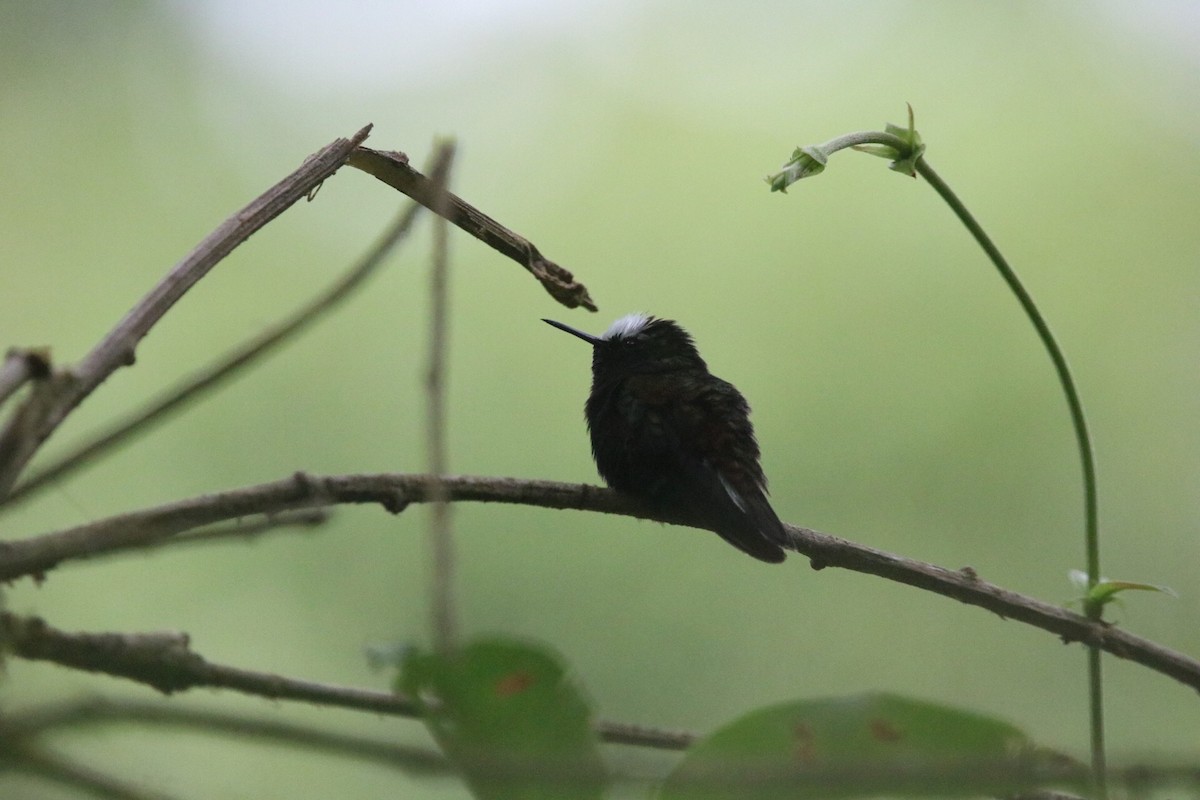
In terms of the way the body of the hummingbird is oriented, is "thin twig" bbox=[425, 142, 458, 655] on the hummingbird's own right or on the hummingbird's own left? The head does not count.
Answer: on the hummingbird's own left

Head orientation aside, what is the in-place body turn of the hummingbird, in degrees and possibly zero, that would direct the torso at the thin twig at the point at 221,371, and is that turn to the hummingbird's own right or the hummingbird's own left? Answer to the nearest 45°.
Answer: approximately 90° to the hummingbird's own left

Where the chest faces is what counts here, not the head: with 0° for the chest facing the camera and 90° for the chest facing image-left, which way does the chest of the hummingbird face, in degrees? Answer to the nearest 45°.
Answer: approximately 90°

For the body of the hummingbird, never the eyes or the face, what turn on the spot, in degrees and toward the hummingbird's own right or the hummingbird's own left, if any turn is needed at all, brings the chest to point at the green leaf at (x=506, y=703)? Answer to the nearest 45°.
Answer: approximately 90° to the hummingbird's own left

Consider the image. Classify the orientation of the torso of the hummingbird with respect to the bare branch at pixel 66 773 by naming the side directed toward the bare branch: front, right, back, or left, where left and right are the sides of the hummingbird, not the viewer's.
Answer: left
